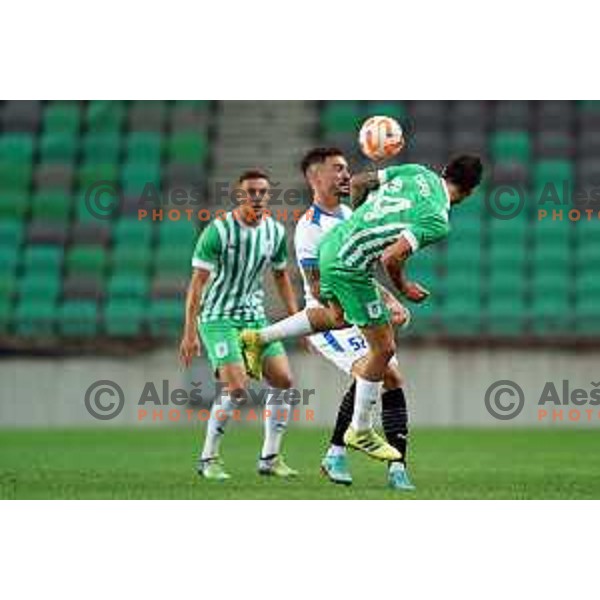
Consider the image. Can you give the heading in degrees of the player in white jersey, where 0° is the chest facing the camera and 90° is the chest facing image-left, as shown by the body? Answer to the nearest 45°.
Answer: approximately 315°

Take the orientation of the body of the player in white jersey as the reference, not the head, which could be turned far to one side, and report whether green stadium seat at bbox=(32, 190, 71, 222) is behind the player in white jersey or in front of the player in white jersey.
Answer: behind

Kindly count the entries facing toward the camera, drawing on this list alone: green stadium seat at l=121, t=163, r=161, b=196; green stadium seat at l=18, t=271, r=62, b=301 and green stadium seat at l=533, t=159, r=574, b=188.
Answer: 3

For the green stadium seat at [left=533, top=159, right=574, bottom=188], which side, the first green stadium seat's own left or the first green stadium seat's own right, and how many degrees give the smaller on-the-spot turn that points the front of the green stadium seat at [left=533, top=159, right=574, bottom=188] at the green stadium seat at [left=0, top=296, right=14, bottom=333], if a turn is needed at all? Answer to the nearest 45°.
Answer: approximately 90° to the first green stadium seat's own right

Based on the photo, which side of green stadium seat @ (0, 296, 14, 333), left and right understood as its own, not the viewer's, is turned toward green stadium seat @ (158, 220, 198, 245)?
left

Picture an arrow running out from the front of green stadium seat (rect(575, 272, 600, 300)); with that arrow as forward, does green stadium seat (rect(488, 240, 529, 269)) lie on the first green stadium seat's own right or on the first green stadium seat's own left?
on the first green stadium seat's own right

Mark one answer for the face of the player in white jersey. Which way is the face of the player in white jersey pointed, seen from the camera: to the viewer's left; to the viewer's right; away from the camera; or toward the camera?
to the viewer's right

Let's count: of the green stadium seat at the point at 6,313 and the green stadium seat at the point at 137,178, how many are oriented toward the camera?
2

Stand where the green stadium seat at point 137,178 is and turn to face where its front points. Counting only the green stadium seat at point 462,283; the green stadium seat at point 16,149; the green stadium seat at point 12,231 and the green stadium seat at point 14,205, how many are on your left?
1

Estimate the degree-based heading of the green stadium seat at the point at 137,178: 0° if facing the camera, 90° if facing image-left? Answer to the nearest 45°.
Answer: approximately 0°

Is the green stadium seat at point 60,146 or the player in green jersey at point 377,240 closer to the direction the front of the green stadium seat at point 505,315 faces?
the player in green jersey
